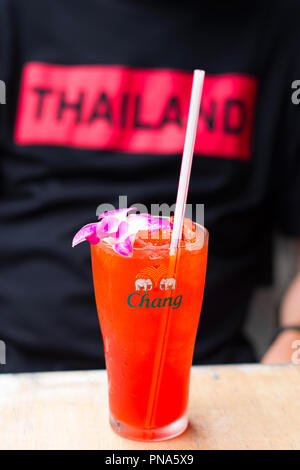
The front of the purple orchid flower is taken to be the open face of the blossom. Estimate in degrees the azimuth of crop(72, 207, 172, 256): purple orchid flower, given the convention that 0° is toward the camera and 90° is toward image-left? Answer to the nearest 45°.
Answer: approximately 45°
